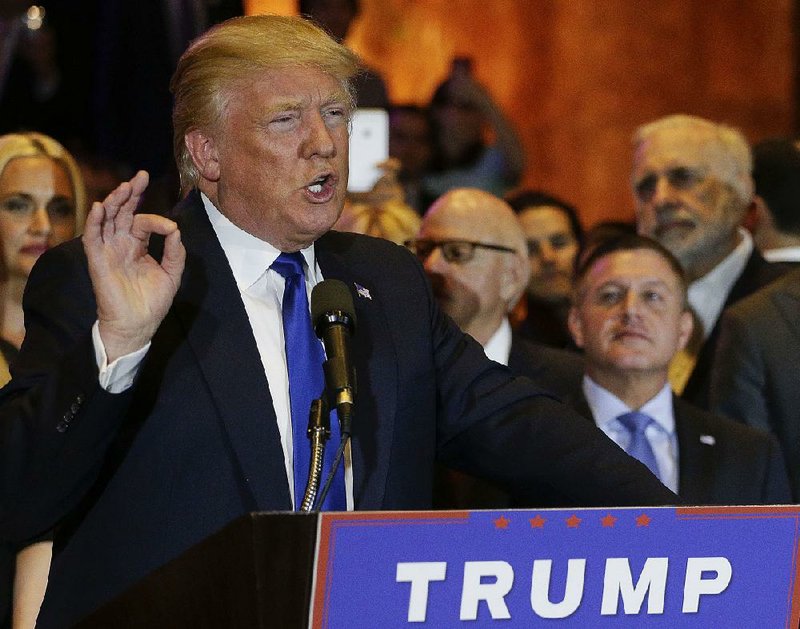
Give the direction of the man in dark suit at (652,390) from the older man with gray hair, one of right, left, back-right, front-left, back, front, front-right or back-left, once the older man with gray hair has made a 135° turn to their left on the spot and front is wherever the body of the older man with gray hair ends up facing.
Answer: right

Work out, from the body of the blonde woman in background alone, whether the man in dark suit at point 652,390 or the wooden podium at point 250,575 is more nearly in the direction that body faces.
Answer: the wooden podium

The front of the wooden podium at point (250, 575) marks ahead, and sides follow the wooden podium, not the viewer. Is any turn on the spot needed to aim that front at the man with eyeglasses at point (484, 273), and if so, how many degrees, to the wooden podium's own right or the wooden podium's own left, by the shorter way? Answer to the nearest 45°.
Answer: approximately 135° to the wooden podium's own left

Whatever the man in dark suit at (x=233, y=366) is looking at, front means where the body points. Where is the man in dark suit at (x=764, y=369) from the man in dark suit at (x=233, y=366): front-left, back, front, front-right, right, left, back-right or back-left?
left

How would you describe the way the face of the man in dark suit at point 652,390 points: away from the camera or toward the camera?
toward the camera

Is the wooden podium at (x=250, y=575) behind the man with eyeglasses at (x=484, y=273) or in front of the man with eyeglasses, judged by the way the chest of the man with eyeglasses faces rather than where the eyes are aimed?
in front

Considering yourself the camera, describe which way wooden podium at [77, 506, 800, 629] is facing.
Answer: facing the viewer and to the right of the viewer

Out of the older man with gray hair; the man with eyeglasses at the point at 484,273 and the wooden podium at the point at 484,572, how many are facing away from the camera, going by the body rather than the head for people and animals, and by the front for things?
0

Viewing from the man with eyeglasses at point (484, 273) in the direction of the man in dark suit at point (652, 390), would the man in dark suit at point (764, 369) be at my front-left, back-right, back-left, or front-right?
front-left

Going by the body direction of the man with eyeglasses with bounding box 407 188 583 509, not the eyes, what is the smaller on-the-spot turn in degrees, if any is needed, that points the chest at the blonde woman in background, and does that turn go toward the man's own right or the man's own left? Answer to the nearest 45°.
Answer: approximately 45° to the man's own right

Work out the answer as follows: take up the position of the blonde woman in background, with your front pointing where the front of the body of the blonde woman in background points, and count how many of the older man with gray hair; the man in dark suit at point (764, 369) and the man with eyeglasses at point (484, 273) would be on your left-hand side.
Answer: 3

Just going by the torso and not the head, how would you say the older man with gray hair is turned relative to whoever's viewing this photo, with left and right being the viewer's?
facing the viewer and to the left of the viewer

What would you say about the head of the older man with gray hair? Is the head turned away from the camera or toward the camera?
toward the camera

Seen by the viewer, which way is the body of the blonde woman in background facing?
toward the camera

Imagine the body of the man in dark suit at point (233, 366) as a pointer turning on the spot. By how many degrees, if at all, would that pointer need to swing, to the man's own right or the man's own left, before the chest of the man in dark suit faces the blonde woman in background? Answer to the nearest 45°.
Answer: approximately 135° to the man's own left
